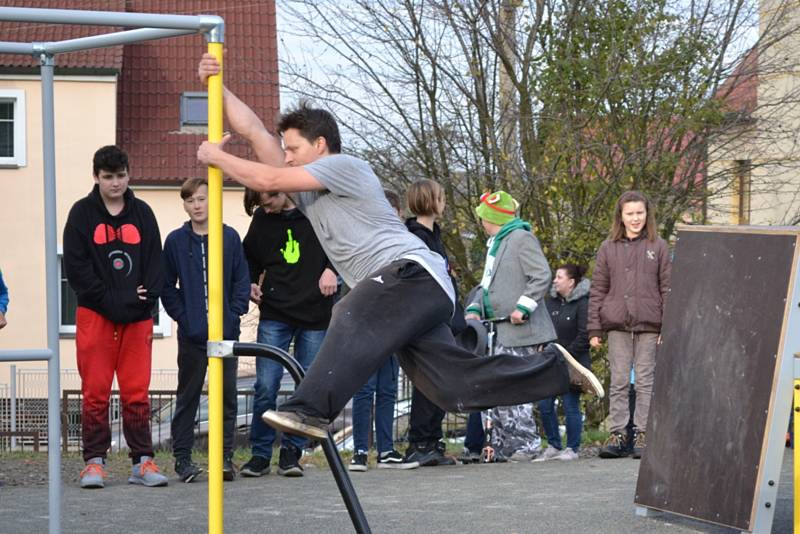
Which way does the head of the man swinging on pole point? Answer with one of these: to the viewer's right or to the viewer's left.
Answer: to the viewer's left

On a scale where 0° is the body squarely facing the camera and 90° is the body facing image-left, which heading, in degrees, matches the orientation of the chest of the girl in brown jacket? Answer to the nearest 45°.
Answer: approximately 0°

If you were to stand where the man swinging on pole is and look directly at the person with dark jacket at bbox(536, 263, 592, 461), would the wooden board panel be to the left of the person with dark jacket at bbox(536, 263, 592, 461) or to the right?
right
